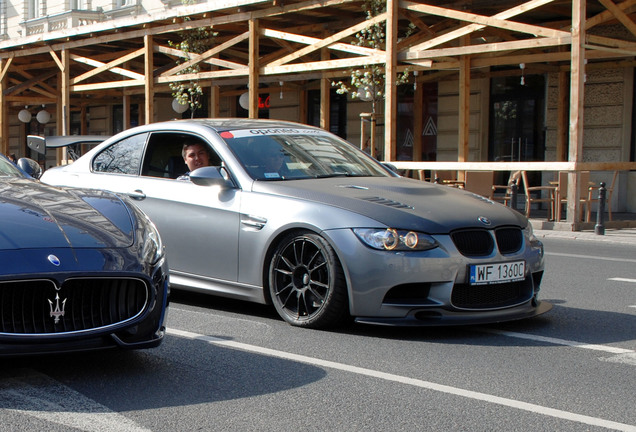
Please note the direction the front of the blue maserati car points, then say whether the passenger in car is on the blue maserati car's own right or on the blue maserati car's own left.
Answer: on the blue maserati car's own left

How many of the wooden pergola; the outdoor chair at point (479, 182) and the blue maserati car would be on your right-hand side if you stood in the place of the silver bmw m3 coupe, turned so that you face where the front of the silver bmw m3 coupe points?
1

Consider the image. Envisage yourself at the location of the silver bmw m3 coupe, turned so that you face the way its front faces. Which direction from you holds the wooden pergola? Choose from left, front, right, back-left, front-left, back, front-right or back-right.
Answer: back-left

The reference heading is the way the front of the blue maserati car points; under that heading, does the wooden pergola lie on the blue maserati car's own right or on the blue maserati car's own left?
on the blue maserati car's own left

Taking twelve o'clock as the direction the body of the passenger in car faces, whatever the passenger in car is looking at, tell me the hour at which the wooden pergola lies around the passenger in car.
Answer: The wooden pergola is roughly at 8 o'clock from the passenger in car.

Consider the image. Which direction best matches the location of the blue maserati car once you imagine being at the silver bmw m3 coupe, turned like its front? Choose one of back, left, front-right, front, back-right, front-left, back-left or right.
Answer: right

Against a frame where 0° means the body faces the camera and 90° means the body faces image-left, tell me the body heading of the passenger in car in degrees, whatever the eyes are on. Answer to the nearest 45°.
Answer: approximately 315°

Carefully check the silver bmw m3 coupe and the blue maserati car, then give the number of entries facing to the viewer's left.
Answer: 0

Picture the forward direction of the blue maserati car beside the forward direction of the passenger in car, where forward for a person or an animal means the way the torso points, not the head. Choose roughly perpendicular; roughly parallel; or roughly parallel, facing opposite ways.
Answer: roughly parallel

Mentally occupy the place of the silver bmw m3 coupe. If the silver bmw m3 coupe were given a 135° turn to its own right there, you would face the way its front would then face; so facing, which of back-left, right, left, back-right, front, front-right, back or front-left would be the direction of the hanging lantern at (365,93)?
right

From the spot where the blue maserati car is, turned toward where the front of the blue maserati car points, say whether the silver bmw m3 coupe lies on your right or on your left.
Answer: on your left

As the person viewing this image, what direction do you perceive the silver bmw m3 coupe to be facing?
facing the viewer and to the right of the viewer

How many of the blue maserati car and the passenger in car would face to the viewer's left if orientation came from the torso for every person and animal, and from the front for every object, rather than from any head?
0
